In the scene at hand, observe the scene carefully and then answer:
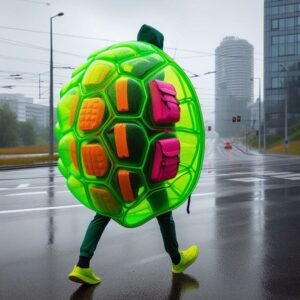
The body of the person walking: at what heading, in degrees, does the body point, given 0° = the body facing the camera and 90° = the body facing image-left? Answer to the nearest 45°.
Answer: approximately 270°
